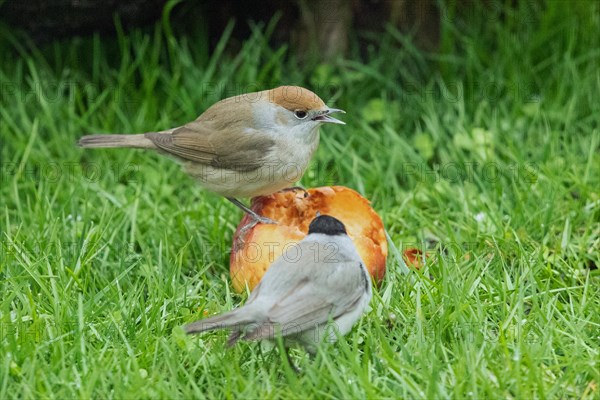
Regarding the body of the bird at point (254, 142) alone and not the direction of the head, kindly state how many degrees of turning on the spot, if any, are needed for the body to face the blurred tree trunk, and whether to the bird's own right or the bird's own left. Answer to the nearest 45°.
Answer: approximately 90° to the bird's own left

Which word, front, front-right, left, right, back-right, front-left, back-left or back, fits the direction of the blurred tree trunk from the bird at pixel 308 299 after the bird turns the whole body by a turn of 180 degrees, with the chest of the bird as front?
back-right

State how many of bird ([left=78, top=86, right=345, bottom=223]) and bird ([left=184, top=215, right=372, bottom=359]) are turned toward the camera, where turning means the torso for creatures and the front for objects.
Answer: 0

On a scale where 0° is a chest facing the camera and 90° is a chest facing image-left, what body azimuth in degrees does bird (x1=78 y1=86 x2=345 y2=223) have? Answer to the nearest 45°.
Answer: approximately 270°

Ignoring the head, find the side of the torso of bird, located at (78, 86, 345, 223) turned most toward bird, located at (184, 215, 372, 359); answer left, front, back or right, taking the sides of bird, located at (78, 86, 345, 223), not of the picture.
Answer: right

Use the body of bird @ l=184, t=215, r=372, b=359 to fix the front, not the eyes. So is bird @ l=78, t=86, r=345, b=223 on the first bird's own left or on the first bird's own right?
on the first bird's own left

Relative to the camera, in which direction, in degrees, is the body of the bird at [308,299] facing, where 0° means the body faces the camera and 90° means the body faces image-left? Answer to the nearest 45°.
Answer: approximately 225°
